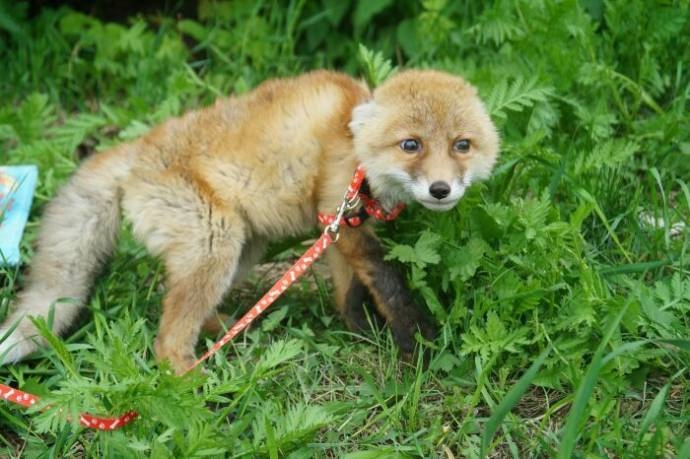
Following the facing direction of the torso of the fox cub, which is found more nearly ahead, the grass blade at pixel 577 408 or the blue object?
the grass blade

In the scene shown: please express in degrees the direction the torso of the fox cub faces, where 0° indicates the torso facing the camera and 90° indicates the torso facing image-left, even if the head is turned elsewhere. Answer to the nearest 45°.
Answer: approximately 270°

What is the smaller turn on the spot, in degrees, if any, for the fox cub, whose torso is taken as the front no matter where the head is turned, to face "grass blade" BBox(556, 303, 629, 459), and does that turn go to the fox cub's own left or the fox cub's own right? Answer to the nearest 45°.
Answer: approximately 45° to the fox cub's own right

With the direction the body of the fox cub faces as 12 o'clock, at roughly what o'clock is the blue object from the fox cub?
The blue object is roughly at 7 o'clock from the fox cub.
